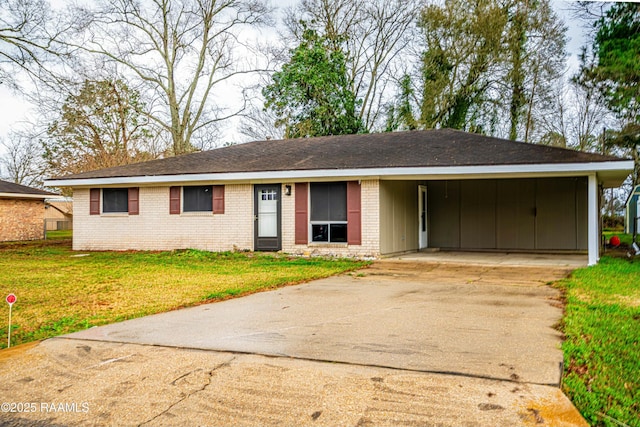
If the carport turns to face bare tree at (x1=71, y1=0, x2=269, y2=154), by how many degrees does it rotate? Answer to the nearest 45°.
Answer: approximately 135° to its right

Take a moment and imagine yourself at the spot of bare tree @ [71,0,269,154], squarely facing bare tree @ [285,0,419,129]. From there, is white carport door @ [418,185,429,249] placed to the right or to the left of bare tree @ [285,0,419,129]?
right

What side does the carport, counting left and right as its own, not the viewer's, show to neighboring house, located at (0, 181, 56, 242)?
right

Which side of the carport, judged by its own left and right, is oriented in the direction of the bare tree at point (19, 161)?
right

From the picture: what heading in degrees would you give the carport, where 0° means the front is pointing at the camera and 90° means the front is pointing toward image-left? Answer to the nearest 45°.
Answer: approximately 0°

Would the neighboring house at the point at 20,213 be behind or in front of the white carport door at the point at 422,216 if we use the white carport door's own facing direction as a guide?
behind

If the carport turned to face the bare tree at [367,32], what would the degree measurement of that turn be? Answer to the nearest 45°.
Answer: approximately 135° to its right
